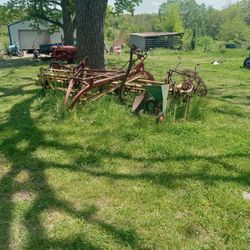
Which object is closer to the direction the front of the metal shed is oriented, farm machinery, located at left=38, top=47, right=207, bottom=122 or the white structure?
the farm machinery

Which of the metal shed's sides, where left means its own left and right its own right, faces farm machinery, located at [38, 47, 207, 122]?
front

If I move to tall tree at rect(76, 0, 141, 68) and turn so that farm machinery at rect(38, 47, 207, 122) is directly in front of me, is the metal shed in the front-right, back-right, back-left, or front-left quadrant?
back-left

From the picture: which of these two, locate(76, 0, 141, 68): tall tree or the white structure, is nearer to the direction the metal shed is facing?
the tall tree

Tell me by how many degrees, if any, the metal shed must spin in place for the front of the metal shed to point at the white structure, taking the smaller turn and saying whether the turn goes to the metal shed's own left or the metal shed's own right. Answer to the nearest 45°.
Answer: approximately 45° to the metal shed's own right

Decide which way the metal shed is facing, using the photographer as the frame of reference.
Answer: facing the viewer

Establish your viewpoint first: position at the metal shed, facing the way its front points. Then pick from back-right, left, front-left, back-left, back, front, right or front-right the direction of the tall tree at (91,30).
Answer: front
